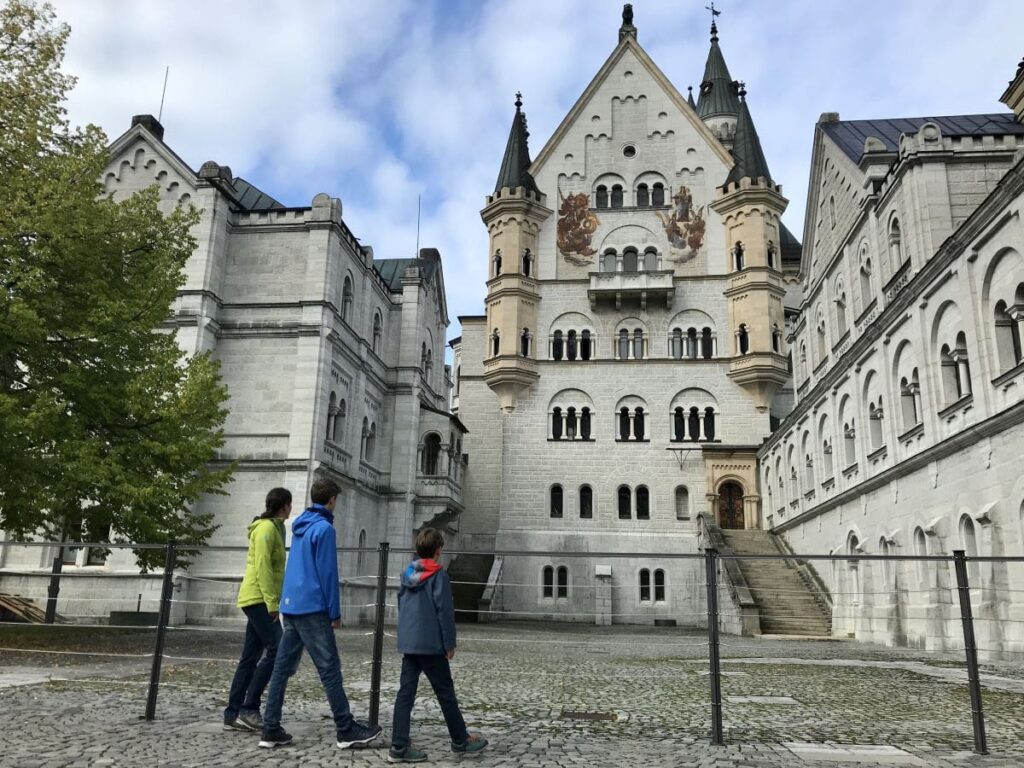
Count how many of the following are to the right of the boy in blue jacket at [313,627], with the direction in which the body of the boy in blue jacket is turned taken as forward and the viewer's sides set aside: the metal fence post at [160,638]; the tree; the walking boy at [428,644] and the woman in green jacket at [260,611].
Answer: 1

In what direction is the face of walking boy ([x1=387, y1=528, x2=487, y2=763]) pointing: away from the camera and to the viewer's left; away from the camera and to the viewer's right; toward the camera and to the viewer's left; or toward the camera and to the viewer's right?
away from the camera and to the viewer's right

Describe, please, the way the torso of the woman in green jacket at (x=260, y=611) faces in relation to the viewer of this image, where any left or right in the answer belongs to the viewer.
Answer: facing to the right of the viewer

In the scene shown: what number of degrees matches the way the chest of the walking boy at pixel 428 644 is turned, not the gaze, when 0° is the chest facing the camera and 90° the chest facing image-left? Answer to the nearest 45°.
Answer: approximately 225°

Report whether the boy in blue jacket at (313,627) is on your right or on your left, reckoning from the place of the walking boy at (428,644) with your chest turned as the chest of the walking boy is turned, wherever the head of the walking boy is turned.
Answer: on your left

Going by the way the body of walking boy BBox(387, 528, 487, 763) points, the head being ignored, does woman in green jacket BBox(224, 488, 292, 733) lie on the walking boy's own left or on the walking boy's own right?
on the walking boy's own left

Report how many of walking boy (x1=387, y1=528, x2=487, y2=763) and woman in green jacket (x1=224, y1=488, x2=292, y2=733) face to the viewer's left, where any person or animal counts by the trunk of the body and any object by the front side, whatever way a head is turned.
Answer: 0

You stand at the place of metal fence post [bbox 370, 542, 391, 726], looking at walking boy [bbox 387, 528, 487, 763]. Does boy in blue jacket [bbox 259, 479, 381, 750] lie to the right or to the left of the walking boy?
right

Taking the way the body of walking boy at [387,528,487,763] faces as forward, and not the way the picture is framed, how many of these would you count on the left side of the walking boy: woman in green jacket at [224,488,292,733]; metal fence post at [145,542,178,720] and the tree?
3

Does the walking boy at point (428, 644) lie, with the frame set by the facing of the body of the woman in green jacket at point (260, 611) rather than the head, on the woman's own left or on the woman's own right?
on the woman's own right

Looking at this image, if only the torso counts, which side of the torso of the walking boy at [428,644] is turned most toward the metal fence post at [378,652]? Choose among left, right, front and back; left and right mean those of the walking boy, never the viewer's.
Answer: left

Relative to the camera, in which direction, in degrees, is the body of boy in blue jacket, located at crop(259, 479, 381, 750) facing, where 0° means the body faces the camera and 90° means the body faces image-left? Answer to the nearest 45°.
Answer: approximately 225°

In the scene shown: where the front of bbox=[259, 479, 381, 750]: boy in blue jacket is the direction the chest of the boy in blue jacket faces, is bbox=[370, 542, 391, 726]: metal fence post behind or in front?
in front

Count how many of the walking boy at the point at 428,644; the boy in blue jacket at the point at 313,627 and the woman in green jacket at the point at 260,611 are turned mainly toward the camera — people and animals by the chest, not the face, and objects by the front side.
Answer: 0

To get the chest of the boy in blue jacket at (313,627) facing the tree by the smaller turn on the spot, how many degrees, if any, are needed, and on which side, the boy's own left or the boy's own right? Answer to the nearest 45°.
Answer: approximately 90° to the boy's own left
